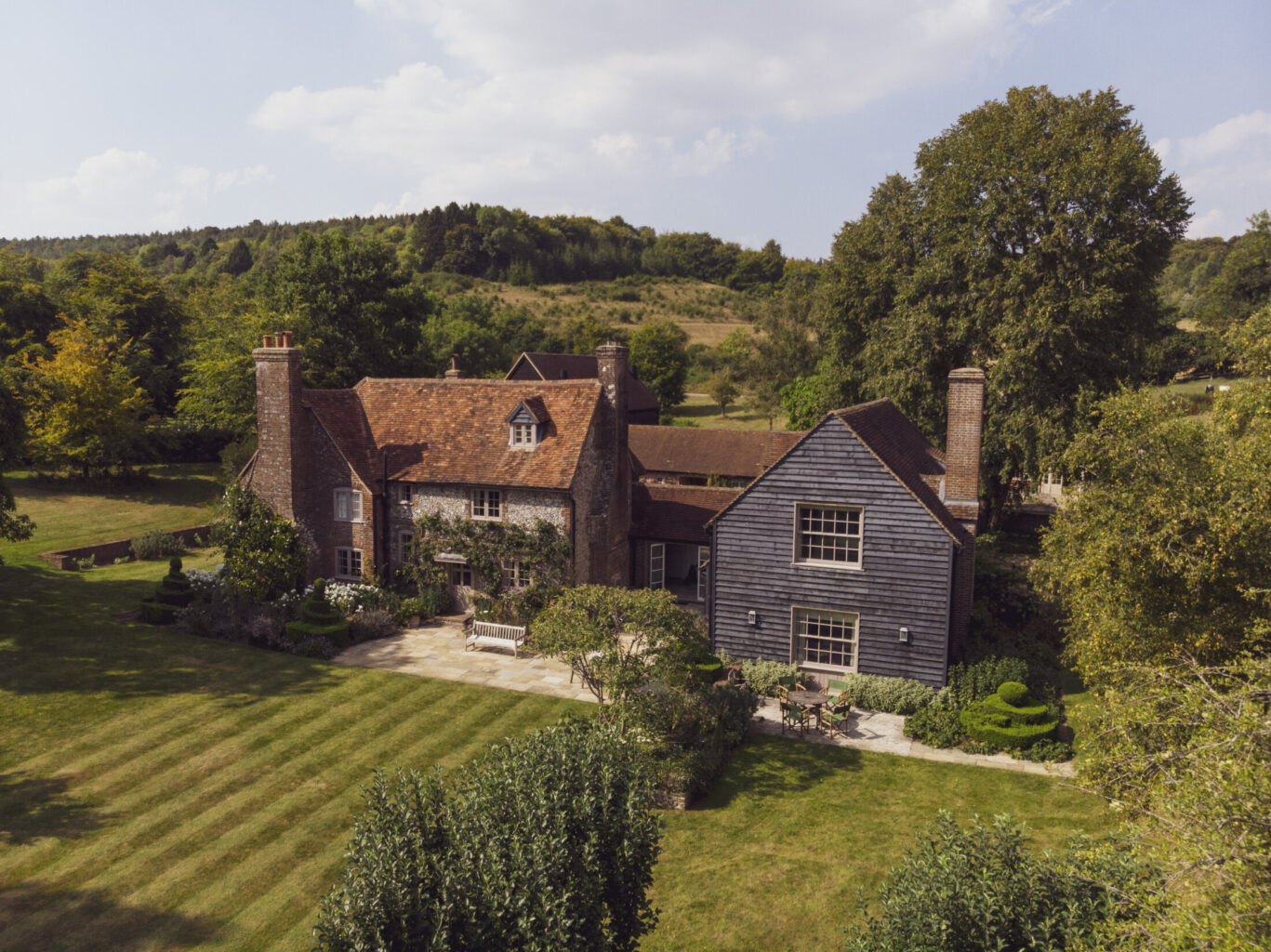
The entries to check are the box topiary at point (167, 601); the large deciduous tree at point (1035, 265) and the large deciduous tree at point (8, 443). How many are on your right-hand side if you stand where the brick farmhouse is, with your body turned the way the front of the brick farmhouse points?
2

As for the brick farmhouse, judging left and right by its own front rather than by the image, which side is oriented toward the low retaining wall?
right

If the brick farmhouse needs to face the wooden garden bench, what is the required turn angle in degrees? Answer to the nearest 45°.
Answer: approximately 45° to its right

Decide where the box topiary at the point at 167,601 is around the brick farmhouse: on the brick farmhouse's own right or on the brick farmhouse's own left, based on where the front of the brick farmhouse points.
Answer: on the brick farmhouse's own right

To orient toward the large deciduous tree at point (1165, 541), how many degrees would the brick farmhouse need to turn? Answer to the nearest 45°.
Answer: approximately 45° to its left

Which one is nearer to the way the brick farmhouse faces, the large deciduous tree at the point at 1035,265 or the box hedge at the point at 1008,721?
the box hedge

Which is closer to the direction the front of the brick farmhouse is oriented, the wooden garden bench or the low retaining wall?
the wooden garden bench

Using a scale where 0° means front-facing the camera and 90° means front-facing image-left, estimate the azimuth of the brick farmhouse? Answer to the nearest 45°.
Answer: approximately 0°

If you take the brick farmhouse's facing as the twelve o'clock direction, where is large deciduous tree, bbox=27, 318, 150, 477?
The large deciduous tree is roughly at 4 o'clock from the brick farmhouse.

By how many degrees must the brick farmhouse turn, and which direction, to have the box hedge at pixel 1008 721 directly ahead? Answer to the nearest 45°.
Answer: approximately 45° to its left

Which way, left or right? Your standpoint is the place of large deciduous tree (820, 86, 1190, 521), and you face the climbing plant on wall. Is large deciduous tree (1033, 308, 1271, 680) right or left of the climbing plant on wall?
left

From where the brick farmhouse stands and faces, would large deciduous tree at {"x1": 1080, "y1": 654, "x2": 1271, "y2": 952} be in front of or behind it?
in front
